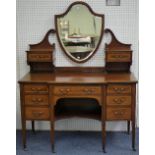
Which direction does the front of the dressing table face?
toward the camera
